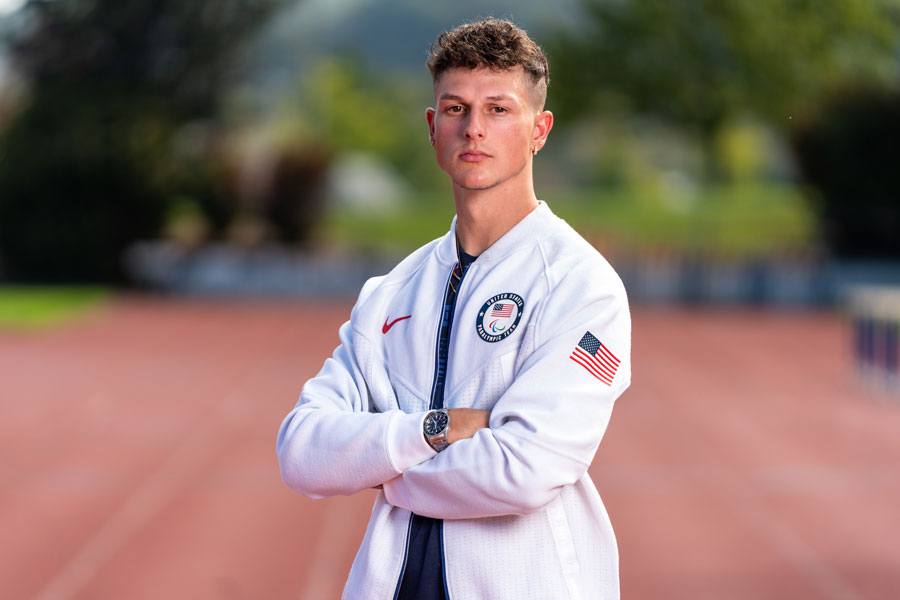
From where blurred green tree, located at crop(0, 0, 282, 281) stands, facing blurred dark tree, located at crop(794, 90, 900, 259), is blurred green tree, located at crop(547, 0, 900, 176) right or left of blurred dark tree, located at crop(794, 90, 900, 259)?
left

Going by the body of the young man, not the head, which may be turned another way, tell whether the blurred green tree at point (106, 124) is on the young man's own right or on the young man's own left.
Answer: on the young man's own right

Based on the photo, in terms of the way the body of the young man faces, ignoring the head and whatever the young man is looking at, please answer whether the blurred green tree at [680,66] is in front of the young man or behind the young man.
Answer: behind

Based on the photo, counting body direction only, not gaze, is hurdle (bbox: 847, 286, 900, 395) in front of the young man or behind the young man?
behind

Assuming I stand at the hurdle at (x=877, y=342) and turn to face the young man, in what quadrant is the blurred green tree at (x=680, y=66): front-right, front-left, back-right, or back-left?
back-right

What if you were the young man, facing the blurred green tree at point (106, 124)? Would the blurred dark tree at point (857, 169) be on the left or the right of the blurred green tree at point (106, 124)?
right

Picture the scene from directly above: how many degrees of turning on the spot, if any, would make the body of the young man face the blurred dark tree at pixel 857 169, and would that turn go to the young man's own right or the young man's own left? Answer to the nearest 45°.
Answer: approximately 135° to the young man's own right

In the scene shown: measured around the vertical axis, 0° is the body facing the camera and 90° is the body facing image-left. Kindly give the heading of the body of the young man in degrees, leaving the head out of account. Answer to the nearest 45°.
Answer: approximately 45°
